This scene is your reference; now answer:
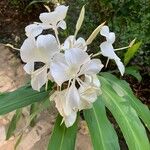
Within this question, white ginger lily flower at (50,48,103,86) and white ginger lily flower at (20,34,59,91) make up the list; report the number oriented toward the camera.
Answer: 2

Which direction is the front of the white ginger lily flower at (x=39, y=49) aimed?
toward the camera

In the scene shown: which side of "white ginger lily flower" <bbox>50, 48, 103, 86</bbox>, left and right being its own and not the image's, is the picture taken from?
front
